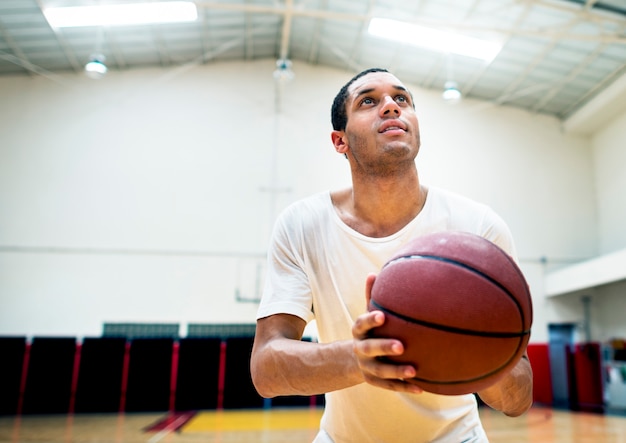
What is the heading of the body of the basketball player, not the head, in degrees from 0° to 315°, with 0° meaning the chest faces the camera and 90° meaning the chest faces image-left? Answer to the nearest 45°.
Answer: approximately 0°

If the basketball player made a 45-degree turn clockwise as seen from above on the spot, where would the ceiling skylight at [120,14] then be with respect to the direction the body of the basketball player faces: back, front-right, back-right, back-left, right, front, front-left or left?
right

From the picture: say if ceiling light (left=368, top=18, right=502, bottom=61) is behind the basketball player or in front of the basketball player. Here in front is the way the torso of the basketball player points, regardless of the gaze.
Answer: behind
